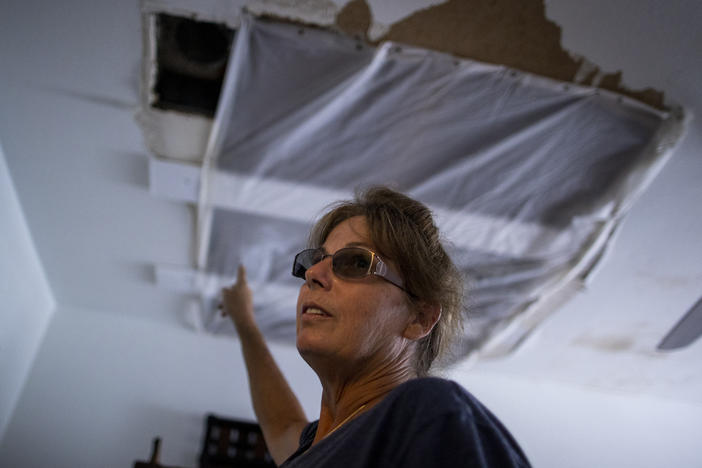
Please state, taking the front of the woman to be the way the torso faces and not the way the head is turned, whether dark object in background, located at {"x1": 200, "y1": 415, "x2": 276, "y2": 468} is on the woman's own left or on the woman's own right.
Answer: on the woman's own right

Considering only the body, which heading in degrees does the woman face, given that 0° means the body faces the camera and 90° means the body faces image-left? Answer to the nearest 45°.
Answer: approximately 45°

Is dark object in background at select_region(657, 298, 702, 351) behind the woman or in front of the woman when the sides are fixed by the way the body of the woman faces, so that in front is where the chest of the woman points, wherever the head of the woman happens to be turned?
behind
